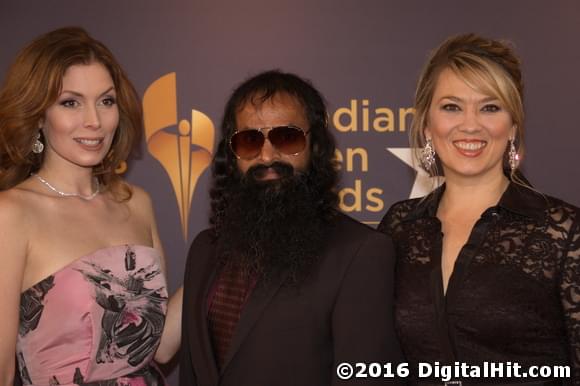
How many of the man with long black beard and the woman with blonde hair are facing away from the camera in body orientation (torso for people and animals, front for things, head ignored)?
0

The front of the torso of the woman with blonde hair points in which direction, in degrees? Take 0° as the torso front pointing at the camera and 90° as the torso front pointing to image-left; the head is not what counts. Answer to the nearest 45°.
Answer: approximately 45°

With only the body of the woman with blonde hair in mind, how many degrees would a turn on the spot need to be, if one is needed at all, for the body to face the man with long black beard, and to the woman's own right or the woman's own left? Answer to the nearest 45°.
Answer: approximately 45° to the woman's own right

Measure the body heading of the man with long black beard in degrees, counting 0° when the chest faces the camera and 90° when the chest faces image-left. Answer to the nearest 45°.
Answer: approximately 45°
